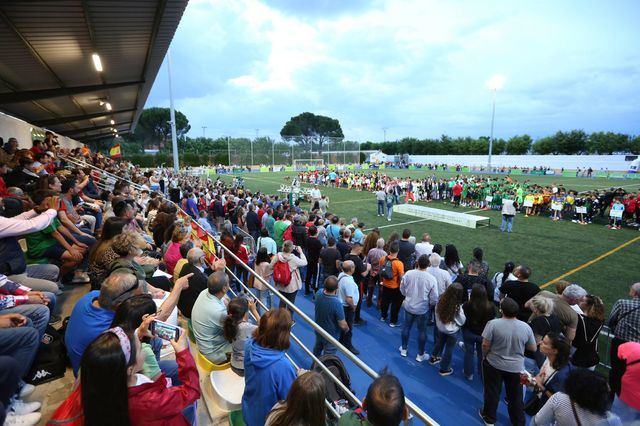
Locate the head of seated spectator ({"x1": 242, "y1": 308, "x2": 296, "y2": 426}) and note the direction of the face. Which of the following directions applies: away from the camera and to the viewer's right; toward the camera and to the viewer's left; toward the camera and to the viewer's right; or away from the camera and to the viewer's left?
away from the camera and to the viewer's right

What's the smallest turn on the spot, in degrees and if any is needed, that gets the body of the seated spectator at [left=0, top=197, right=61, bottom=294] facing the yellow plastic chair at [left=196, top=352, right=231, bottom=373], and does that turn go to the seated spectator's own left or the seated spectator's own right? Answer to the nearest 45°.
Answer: approximately 45° to the seated spectator's own right

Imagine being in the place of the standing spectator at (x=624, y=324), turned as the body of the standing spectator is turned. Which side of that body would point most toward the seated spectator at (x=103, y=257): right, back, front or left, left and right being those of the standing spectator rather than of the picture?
left

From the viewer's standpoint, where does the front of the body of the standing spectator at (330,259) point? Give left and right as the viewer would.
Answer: facing away from the viewer

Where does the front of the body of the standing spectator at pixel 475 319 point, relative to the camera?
away from the camera

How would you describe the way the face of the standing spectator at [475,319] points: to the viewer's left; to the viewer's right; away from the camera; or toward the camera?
away from the camera

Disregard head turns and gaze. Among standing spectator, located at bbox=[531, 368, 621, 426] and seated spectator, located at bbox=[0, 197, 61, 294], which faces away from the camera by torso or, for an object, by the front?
standing spectator, located at bbox=[531, 368, 621, 426]

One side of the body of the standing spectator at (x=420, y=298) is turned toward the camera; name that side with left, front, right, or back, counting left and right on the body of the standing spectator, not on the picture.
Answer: back

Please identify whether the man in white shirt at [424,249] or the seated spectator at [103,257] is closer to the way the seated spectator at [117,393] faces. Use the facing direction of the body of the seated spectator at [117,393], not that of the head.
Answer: the man in white shirt

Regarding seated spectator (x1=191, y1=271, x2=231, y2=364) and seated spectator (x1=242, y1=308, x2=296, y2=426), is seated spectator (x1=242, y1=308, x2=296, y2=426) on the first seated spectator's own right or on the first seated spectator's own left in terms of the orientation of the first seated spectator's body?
on the first seated spectator's own right

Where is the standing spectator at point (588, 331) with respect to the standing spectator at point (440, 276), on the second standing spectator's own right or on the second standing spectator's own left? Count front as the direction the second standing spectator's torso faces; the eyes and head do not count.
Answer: on the second standing spectator's own right
